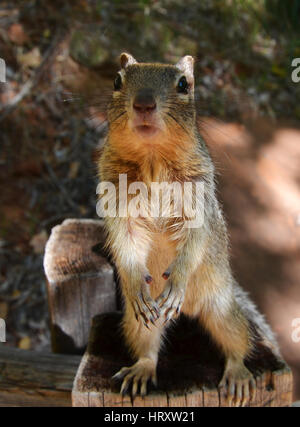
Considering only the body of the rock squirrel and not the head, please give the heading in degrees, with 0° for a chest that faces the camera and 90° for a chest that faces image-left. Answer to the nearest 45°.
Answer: approximately 0°

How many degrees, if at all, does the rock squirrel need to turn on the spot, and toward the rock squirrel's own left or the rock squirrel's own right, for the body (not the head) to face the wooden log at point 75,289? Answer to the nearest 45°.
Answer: approximately 135° to the rock squirrel's own right
